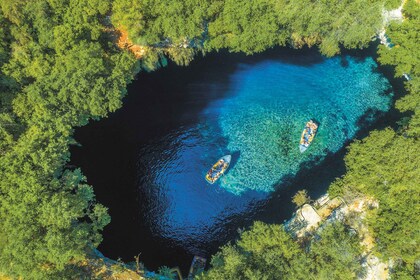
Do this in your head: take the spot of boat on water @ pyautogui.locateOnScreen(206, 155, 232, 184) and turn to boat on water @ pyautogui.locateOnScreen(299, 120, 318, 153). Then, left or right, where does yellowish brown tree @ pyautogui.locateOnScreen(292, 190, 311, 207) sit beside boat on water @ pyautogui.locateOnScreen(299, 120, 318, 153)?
right

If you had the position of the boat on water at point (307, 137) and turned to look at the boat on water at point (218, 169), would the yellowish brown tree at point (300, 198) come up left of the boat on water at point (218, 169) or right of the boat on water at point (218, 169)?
left

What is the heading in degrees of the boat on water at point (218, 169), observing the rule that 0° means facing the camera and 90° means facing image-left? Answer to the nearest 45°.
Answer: approximately 225°

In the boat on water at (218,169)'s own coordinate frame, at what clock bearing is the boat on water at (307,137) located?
the boat on water at (307,137) is roughly at 1 o'clock from the boat on water at (218,169).

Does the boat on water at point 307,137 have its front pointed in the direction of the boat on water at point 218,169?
no

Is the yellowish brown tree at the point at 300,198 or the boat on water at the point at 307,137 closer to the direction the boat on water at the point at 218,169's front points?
the boat on water

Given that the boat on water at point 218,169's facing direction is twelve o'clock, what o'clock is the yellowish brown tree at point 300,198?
The yellowish brown tree is roughly at 2 o'clock from the boat on water.
